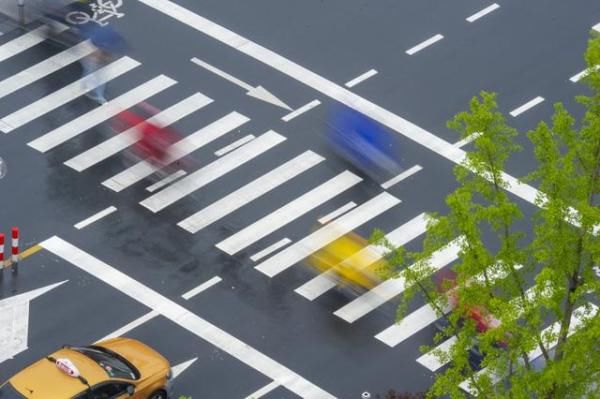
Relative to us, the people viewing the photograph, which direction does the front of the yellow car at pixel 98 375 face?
facing away from the viewer and to the right of the viewer
